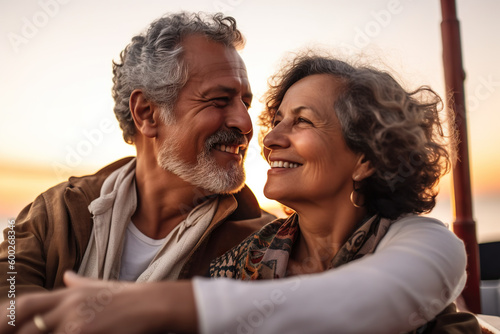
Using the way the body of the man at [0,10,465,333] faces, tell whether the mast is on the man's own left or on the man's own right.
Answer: on the man's own left

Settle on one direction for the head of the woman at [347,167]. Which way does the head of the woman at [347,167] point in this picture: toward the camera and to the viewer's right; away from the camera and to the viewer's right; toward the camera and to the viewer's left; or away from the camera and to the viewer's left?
toward the camera and to the viewer's left

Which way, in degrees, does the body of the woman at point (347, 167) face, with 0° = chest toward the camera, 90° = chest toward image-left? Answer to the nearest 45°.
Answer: approximately 45°

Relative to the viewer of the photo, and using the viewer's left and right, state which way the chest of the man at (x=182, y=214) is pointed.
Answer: facing the viewer and to the right of the viewer

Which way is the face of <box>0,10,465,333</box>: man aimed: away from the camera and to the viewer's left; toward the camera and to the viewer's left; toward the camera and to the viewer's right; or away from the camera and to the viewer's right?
toward the camera and to the viewer's right
